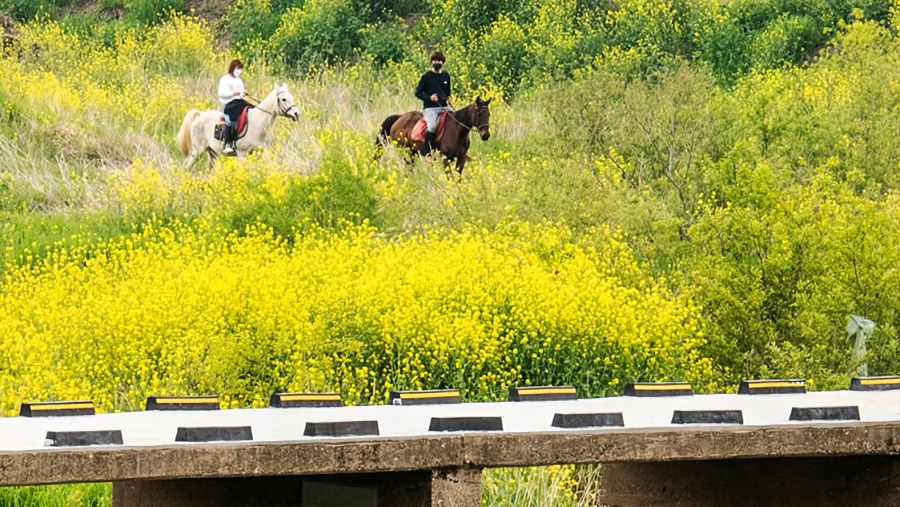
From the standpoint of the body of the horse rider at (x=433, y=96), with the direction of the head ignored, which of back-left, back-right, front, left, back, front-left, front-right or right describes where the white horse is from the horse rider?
back-right

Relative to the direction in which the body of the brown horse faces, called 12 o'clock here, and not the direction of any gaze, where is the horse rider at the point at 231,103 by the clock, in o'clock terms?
The horse rider is roughly at 5 o'clock from the brown horse.

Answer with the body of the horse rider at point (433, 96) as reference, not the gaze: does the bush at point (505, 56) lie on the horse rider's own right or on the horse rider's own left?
on the horse rider's own left

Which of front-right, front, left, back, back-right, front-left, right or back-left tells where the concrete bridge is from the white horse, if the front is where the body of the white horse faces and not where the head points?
right

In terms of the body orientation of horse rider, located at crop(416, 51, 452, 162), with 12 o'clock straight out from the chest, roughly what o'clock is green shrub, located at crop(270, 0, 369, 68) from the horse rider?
The green shrub is roughly at 7 o'clock from the horse rider.

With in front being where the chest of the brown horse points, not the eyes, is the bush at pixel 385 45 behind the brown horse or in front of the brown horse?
behind

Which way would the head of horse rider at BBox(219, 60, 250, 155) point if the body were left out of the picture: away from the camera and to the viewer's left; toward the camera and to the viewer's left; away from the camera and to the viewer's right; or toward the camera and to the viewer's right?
toward the camera and to the viewer's right

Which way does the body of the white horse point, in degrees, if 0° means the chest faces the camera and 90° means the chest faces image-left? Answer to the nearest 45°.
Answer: approximately 270°
